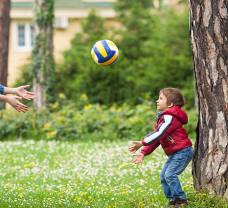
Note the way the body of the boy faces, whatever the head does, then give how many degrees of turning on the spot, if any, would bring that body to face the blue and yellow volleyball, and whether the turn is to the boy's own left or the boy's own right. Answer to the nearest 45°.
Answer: approximately 45° to the boy's own right

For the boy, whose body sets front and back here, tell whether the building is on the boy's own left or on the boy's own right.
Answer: on the boy's own right

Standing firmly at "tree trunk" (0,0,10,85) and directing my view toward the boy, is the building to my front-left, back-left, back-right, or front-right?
back-left

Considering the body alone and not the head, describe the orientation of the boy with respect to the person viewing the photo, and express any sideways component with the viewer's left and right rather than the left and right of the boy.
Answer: facing to the left of the viewer

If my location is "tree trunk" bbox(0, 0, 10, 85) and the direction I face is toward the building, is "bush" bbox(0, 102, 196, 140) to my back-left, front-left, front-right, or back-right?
back-right
